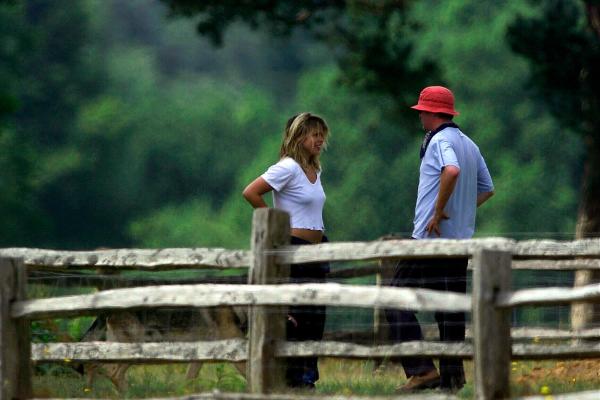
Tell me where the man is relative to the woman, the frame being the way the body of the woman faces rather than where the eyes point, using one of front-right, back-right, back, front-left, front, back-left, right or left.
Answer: front-left

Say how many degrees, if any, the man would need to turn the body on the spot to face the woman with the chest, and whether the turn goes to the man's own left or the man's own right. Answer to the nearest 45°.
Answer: approximately 45° to the man's own left

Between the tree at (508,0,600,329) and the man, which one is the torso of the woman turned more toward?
the man

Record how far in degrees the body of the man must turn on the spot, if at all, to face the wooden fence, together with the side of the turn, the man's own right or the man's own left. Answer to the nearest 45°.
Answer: approximately 90° to the man's own left

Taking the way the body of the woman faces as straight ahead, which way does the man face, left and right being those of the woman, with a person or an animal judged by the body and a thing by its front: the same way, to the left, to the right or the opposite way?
the opposite way

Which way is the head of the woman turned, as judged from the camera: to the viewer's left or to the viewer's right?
to the viewer's right

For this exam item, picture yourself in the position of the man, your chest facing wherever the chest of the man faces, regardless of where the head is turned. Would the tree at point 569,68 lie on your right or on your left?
on your right

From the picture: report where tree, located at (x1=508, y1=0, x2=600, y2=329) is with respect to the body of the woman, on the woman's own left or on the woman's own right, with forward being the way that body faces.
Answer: on the woman's own left

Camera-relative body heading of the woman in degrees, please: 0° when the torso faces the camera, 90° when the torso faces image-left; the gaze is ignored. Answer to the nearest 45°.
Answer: approximately 315°

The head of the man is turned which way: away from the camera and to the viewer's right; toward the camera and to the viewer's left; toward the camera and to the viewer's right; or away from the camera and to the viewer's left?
away from the camera and to the viewer's left

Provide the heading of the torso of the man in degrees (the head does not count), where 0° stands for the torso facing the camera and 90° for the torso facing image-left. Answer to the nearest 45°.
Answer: approximately 135°
